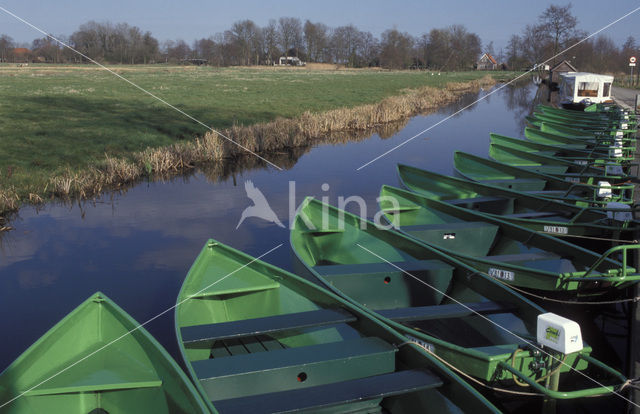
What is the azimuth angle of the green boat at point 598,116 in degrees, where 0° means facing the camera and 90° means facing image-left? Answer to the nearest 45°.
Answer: approximately 90°

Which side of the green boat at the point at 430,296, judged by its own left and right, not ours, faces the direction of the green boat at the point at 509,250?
right

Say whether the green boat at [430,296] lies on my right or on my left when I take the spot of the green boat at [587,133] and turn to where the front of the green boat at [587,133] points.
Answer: on my left

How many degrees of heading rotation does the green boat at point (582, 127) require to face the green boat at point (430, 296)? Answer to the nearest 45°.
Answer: approximately 90° to its left

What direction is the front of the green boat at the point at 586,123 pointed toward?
to the viewer's left

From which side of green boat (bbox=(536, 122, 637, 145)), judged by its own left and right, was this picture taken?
left

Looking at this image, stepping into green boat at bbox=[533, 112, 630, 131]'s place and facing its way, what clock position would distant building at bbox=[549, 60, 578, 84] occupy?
The distant building is roughly at 3 o'clock from the green boat.

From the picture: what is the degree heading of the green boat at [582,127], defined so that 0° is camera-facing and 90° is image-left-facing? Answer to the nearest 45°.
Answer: approximately 90°

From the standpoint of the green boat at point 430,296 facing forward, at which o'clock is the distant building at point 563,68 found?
The distant building is roughly at 2 o'clock from the green boat.

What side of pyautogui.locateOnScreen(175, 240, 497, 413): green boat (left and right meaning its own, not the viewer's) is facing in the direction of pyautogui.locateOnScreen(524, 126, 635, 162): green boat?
right

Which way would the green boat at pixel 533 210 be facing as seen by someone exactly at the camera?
facing away from the viewer and to the left of the viewer

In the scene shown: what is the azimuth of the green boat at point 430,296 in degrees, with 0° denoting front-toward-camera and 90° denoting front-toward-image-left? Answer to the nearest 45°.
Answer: approximately 135°

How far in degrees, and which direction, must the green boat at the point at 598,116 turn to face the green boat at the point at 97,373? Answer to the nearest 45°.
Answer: approximately 90° to its left

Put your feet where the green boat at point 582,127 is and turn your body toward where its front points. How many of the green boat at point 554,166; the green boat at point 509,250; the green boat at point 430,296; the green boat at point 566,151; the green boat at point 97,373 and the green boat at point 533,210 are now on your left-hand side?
6

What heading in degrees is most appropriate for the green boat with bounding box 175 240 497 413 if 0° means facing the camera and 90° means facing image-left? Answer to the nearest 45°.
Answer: approximately 135°
